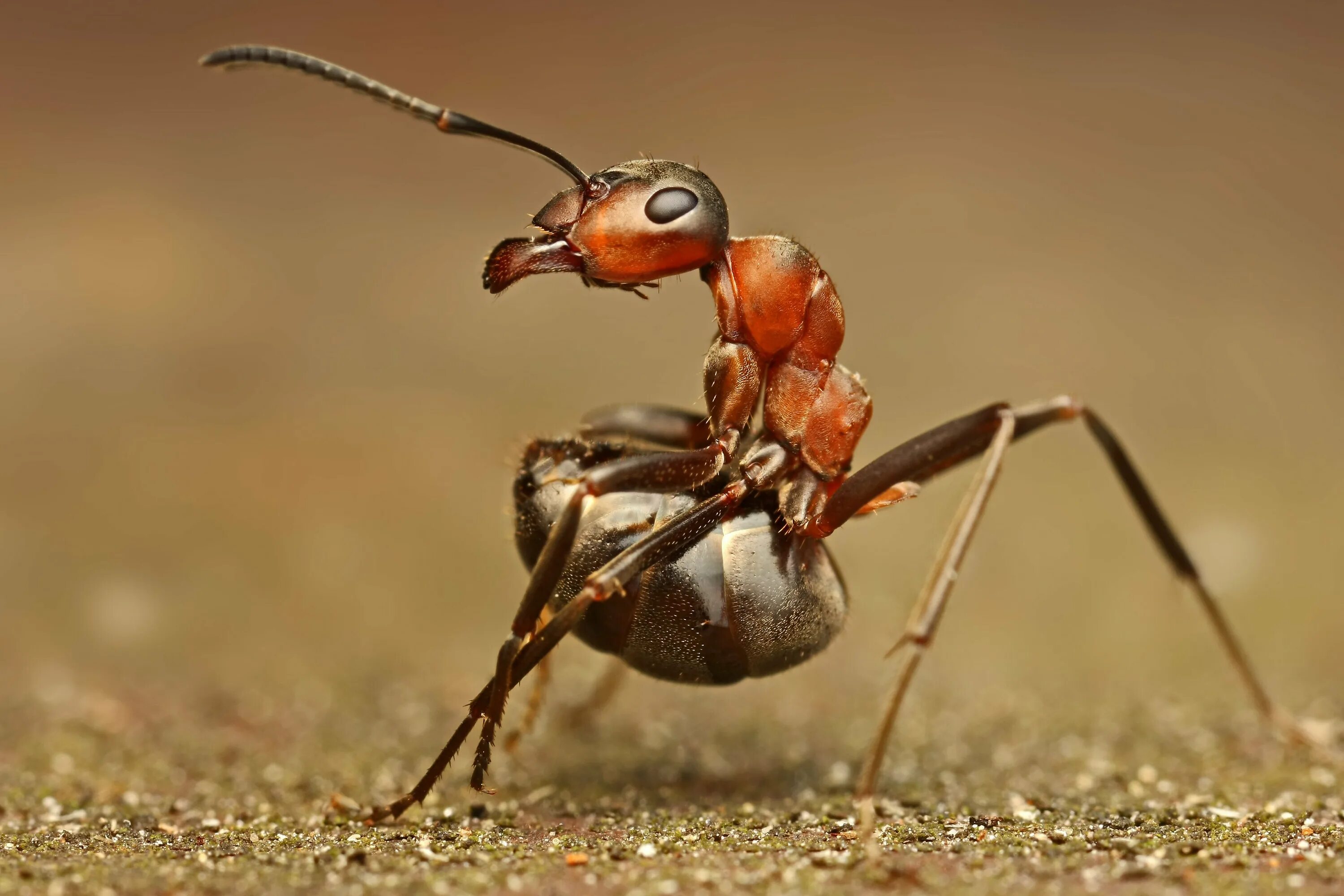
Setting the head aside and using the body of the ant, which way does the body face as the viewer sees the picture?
to the viewer's left
